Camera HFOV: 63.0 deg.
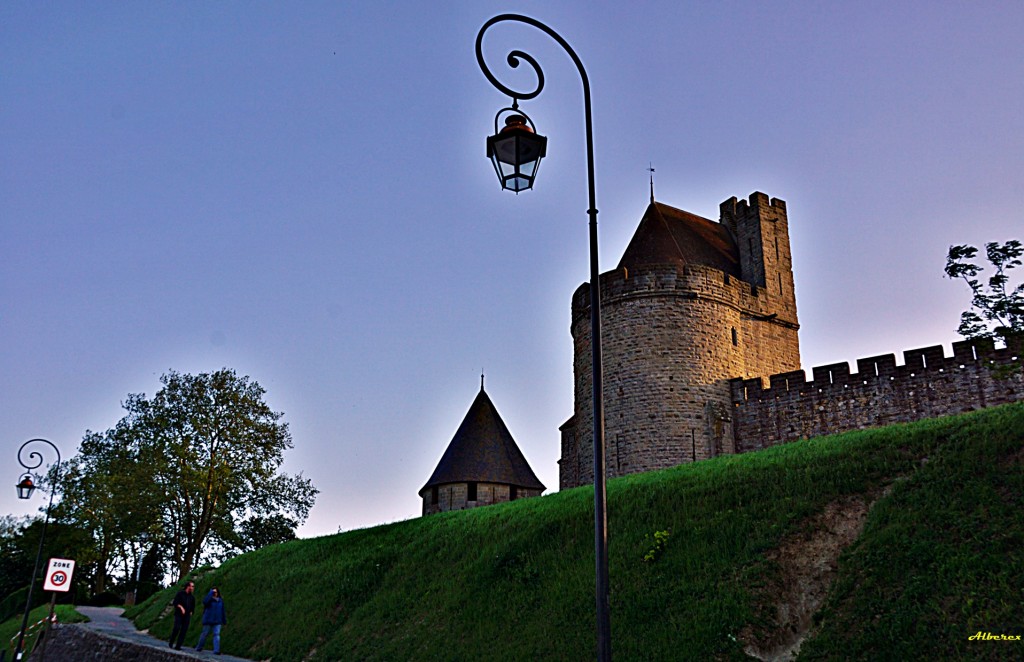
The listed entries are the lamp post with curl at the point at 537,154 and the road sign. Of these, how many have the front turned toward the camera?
1

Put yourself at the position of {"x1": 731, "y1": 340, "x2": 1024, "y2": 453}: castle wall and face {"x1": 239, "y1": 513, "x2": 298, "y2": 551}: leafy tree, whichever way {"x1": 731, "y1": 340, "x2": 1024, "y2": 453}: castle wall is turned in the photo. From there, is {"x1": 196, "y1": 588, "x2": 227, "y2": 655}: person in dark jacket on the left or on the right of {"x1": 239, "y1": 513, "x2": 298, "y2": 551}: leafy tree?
left

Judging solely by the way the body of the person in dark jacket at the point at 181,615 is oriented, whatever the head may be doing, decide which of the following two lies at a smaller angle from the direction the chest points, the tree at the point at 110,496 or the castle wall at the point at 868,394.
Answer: the castle wall

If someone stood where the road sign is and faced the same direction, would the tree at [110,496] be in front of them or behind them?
behind

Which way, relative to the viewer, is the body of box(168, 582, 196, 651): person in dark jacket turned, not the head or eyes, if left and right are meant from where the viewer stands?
facing the viewer and to the right of the viewer

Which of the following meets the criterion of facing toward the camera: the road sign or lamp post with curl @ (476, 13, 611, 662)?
the road sign

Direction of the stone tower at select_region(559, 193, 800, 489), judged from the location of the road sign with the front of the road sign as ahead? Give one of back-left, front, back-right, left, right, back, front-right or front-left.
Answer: left

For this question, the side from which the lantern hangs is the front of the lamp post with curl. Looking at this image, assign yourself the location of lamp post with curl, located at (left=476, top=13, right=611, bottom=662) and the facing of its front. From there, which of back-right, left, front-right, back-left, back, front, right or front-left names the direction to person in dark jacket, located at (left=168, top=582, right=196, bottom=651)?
front-right

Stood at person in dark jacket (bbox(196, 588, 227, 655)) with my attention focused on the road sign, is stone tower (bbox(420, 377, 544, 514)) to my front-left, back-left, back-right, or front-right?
back-right

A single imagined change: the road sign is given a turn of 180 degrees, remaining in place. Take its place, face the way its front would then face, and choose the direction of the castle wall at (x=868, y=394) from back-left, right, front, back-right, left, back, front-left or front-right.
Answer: right

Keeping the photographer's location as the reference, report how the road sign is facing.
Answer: facing the viewer

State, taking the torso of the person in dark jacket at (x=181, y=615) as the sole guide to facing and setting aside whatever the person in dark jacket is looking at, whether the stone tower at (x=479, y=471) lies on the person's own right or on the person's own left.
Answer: on the person's own left

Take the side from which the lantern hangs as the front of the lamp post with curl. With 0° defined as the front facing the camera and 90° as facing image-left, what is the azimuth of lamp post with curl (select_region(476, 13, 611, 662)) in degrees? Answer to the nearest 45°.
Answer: approximately 90°
